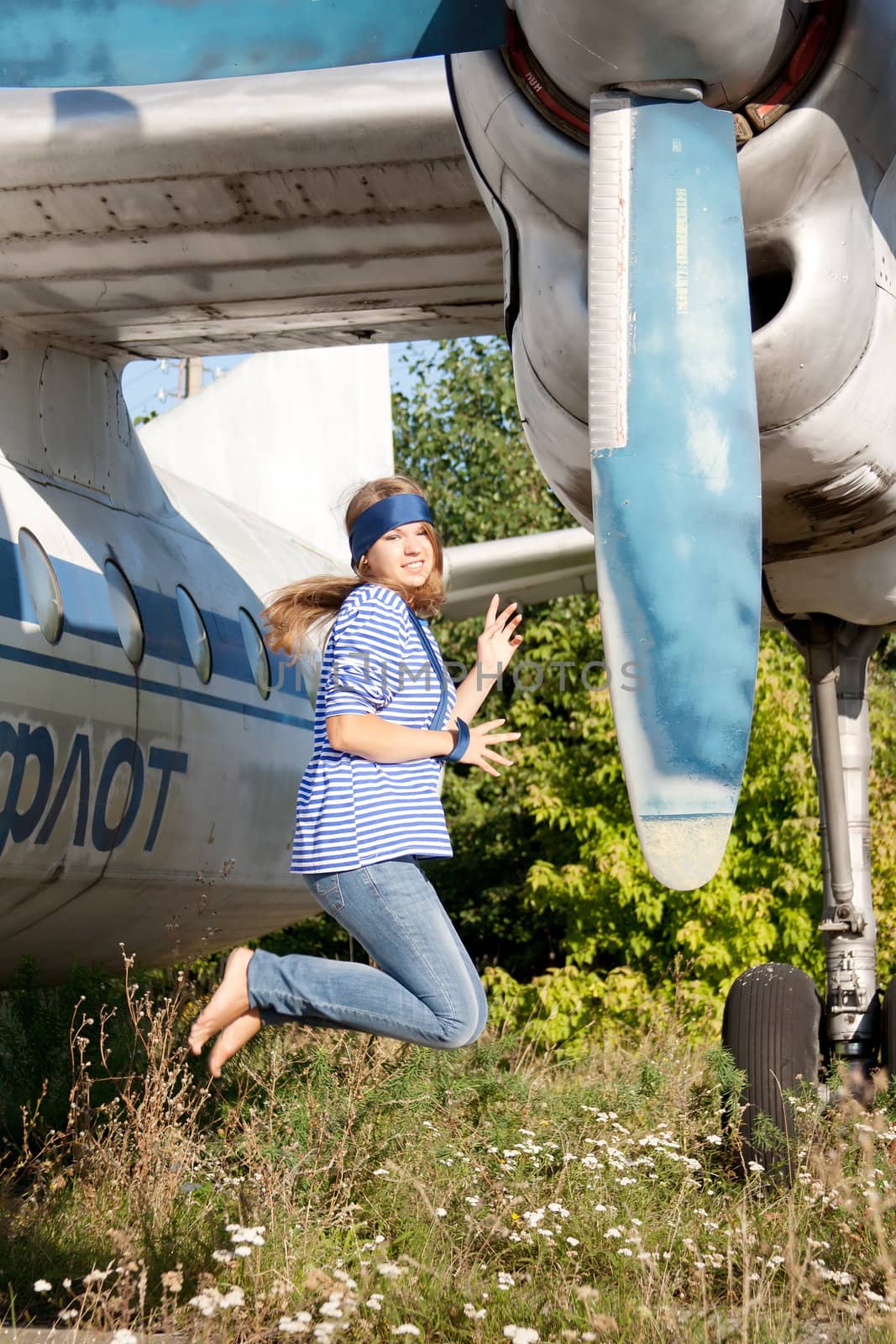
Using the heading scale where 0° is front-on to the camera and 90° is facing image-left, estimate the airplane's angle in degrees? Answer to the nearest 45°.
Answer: approximately 0°

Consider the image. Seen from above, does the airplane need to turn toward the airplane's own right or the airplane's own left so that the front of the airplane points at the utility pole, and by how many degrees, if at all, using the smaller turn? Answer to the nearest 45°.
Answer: approximately 180°
